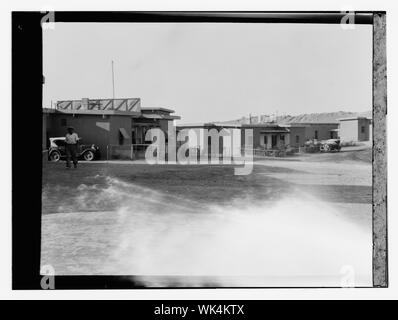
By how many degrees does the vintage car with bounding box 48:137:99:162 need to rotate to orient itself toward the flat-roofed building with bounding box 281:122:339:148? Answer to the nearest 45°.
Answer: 0° — it already faces it

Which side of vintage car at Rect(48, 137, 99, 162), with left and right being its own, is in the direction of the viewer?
right
